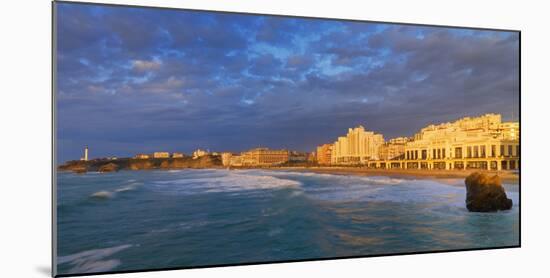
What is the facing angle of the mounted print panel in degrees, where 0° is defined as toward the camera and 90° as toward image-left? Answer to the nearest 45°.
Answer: approximately 315°
